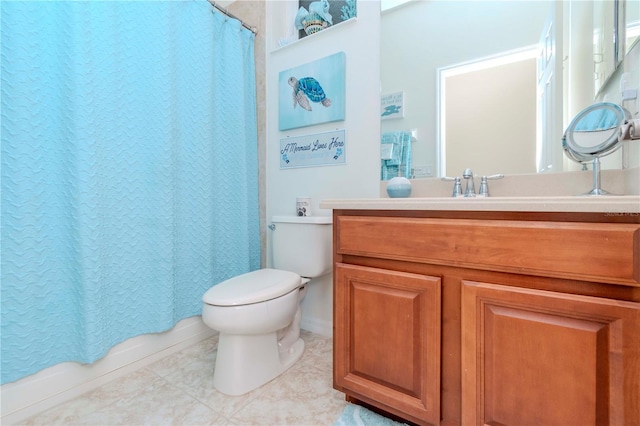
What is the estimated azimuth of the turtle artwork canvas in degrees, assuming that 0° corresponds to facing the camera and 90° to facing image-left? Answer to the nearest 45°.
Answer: approximately 45°

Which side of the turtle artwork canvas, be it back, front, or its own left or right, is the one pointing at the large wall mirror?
left

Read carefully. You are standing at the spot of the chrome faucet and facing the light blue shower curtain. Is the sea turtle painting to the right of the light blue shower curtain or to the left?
right

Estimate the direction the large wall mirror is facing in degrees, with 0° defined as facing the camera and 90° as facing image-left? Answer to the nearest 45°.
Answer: approximately 0°
